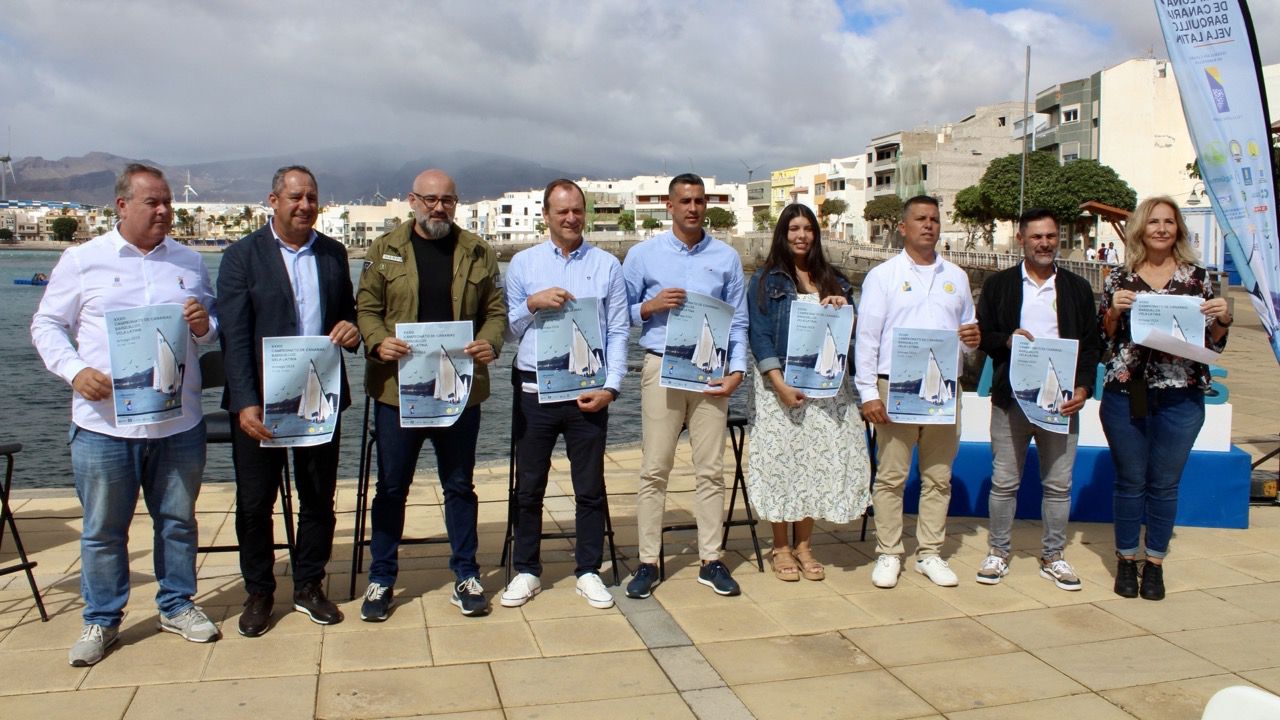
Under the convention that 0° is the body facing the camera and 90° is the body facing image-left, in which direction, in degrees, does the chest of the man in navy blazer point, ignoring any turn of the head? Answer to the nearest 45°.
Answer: approximately 315°

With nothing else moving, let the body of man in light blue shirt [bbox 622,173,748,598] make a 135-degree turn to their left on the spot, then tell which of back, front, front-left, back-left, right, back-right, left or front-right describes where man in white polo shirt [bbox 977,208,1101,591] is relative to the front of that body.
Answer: front-right

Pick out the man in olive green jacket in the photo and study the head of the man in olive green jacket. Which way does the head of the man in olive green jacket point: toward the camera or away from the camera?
toward the camera

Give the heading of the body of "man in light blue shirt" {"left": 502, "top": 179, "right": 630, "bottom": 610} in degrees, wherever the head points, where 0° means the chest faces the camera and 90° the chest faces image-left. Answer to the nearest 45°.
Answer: approximately 0°

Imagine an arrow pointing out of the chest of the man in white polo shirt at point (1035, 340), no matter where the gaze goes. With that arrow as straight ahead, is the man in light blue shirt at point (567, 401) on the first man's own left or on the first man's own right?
on the first man's own right

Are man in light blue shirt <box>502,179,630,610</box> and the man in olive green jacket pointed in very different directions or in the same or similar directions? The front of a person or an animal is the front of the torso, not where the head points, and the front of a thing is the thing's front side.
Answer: same or similar directions

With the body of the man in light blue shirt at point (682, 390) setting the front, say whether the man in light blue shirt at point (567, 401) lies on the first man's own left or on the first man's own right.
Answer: on the first man's own right

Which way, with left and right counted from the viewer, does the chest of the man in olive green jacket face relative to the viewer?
facing the viewer

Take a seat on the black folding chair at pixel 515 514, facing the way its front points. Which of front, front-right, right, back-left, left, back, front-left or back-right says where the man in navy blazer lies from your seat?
front-right

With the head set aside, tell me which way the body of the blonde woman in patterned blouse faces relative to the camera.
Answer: toward the camera

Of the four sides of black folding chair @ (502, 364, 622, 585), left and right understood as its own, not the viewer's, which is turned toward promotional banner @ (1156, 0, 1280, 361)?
left

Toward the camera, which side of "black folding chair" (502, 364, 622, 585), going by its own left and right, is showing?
front

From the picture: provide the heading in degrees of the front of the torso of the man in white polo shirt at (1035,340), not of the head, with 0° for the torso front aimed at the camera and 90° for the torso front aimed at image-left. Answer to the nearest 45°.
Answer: approximately 0°

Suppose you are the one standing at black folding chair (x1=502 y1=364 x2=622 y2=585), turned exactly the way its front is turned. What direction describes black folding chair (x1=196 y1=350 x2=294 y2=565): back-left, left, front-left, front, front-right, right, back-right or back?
right
